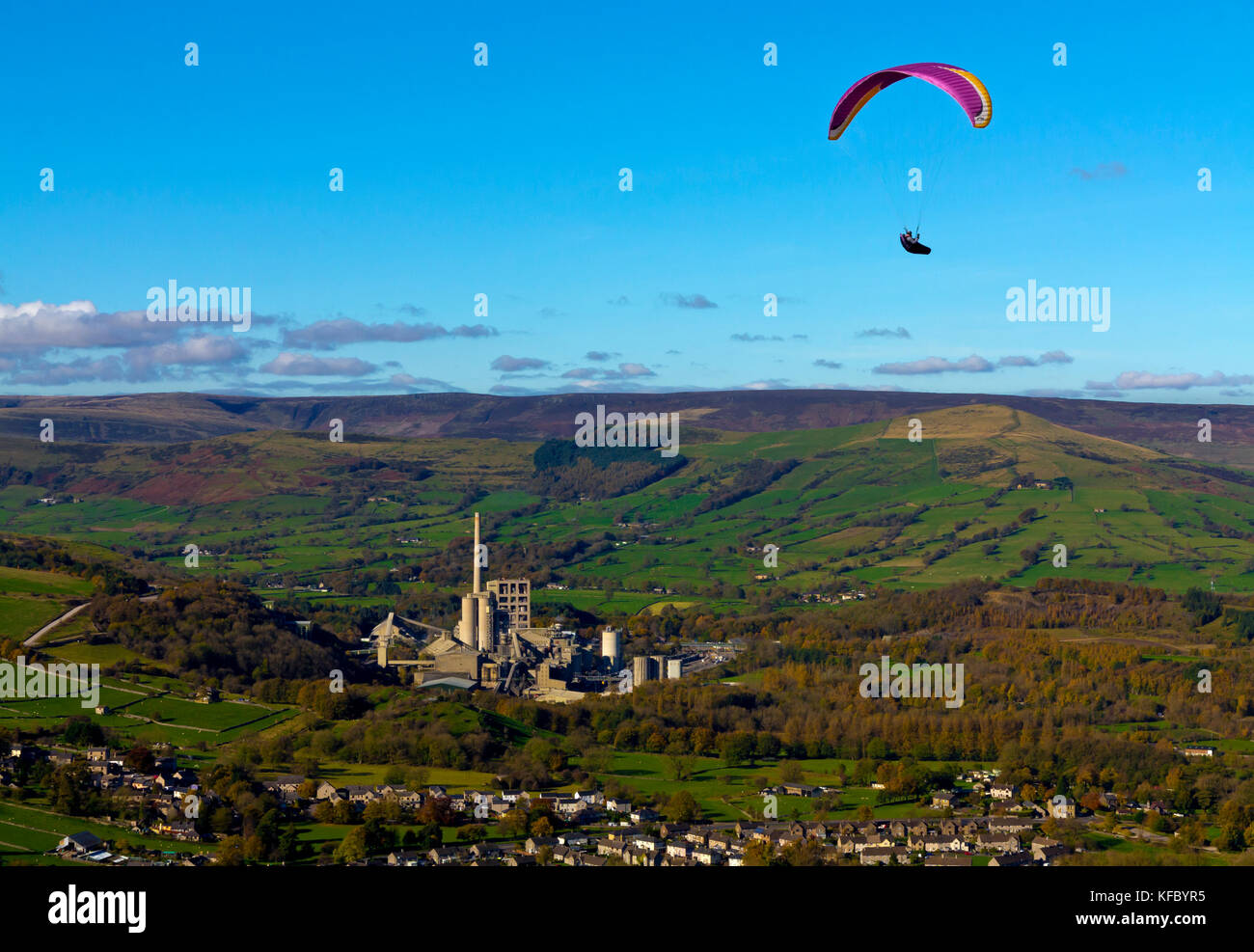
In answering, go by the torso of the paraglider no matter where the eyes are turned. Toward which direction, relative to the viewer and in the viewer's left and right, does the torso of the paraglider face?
facing away from the viewer and to the right of the viewer
